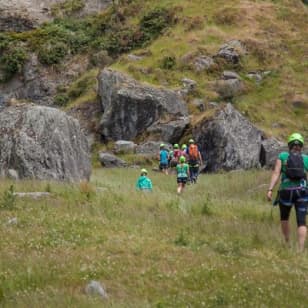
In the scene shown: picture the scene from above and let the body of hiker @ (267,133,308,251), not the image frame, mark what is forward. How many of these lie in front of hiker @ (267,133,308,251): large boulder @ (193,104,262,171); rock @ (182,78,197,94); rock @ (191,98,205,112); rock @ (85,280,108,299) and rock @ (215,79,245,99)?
4

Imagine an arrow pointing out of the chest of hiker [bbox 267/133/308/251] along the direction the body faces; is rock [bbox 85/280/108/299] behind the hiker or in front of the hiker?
behind

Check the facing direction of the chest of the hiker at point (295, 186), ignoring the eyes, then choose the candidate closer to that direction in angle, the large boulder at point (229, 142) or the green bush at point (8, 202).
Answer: the large boulder

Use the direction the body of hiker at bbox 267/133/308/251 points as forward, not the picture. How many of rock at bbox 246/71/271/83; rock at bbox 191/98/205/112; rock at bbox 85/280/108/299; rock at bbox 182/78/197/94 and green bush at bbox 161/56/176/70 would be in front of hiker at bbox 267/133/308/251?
4

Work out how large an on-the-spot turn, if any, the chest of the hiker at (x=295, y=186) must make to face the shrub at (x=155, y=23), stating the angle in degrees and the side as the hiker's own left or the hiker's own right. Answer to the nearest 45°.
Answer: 0° — they already face it

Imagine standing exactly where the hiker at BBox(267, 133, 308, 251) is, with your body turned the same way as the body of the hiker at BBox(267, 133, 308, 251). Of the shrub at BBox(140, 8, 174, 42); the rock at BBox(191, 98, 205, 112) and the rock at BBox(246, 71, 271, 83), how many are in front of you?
3

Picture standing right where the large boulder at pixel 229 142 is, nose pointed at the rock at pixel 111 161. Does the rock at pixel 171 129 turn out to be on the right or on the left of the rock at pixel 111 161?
right

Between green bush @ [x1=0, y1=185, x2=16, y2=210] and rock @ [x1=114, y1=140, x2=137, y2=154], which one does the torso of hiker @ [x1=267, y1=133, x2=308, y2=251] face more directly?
the rock

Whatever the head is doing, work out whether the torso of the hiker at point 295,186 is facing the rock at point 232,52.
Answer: yes

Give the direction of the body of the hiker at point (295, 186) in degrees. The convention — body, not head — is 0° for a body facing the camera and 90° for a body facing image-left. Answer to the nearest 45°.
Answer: approximately 180°

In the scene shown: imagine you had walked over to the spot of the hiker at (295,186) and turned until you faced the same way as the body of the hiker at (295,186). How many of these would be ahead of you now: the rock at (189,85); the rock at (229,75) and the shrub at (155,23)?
3

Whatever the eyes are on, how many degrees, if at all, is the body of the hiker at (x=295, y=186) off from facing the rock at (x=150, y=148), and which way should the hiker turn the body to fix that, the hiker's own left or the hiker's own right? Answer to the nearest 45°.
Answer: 0° — they already face it

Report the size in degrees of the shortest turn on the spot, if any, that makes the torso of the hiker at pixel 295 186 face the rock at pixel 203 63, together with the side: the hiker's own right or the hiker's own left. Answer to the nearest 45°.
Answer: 0° — they already face it
